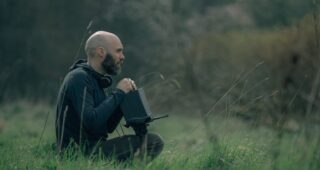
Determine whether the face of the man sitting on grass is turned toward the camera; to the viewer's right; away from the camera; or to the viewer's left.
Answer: to the viewer's right

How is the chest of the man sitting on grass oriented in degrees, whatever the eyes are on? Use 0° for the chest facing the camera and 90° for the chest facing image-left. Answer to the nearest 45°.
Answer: approximately 270°
